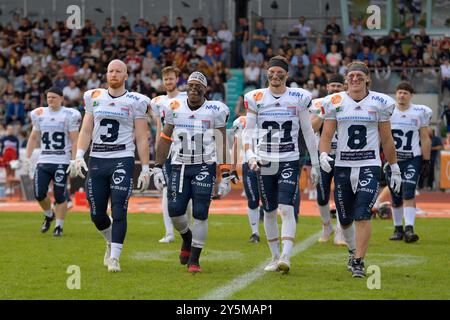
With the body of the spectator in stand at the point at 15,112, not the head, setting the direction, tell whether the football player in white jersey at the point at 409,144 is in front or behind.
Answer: in front

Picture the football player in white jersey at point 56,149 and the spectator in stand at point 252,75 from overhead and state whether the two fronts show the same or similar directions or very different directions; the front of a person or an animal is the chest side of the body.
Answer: same or similar directions

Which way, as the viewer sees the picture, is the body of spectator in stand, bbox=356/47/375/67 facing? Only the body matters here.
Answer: toward the camera

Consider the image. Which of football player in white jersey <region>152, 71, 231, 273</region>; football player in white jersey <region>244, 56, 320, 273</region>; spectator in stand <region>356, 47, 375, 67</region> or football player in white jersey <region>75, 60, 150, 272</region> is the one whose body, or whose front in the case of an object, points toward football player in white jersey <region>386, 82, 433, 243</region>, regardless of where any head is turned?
the spectator in stand

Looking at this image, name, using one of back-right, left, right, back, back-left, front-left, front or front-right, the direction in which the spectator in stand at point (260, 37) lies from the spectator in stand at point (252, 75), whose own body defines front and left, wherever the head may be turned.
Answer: back

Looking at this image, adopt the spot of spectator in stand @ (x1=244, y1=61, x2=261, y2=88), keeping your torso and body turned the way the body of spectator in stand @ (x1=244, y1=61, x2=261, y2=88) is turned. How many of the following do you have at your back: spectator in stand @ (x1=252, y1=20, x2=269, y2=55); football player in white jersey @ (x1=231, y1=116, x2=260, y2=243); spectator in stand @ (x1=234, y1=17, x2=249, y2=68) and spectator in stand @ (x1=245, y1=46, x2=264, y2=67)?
3

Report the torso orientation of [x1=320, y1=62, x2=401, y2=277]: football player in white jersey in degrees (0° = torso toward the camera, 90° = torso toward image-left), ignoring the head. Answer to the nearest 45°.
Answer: approximately 0°

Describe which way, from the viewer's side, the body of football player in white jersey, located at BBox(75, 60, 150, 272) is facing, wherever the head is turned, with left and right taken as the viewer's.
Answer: facing the viewer

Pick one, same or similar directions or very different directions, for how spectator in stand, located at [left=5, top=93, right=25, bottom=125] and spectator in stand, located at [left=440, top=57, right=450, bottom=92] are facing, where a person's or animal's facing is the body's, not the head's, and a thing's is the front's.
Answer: same or similar directions

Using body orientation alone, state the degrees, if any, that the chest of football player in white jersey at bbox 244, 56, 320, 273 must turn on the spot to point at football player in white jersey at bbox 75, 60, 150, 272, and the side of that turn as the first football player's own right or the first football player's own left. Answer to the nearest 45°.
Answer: approximately 90° to the first football player's own right

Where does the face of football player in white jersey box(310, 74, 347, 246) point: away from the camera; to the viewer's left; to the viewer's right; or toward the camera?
toward the camera

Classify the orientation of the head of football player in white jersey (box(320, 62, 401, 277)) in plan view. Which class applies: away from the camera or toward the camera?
toward the camera

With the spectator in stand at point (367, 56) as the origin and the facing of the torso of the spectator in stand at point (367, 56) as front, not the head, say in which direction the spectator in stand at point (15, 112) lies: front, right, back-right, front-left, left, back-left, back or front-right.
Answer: right

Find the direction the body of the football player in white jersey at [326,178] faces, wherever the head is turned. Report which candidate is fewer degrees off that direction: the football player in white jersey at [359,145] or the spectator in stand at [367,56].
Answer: the football player in white jersey

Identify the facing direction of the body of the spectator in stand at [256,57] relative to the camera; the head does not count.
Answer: toward the camera

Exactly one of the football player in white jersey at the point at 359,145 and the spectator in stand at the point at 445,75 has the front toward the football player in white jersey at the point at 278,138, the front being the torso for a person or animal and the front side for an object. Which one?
the spectator in stand

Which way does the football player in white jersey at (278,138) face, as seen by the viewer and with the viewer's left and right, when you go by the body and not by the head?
facing the viewer

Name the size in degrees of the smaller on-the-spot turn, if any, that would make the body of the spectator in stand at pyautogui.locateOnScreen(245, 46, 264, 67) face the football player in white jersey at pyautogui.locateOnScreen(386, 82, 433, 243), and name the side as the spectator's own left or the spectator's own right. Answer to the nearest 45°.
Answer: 0° — they already face them

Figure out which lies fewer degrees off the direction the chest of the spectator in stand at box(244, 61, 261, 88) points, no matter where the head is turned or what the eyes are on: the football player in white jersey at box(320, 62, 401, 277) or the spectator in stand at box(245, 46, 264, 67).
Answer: the football player in white jersey

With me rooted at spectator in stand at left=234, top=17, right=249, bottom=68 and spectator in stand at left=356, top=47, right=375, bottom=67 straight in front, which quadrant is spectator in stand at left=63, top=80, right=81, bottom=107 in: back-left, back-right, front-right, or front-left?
back-right

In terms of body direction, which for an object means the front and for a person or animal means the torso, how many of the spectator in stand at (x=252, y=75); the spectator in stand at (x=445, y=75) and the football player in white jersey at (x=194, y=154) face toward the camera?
3

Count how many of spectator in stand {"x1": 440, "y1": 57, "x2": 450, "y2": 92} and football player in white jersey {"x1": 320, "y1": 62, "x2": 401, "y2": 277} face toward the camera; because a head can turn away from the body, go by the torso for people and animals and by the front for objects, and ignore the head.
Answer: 2
